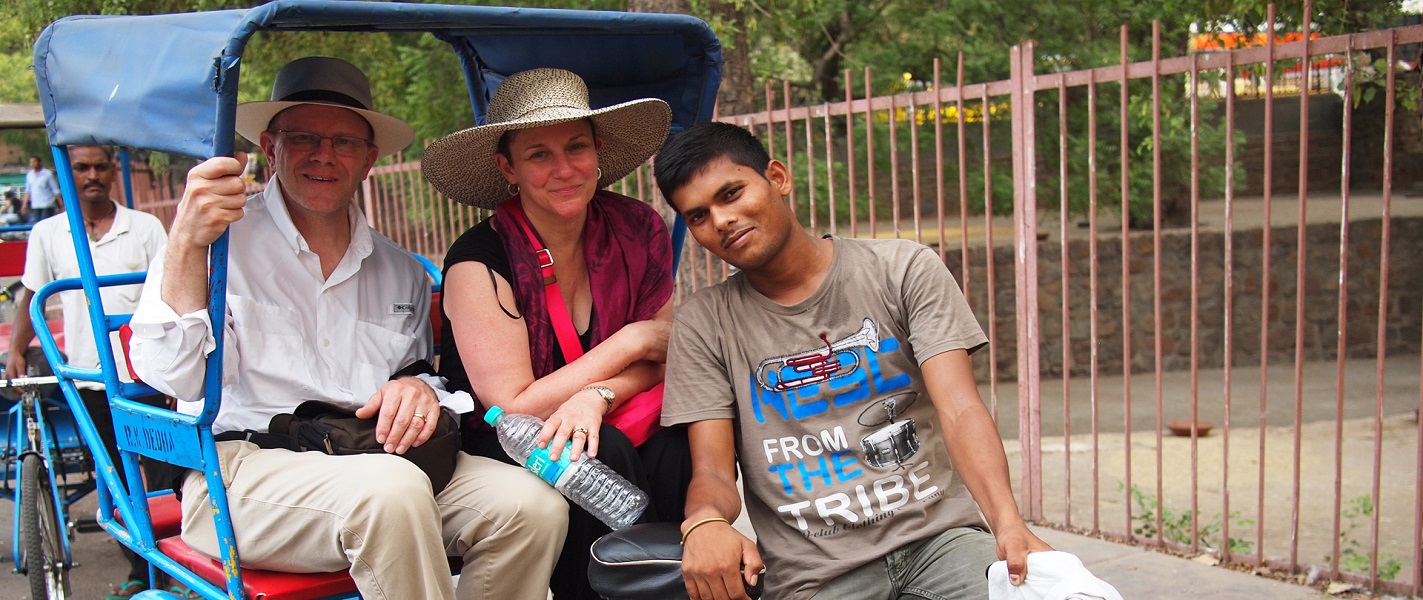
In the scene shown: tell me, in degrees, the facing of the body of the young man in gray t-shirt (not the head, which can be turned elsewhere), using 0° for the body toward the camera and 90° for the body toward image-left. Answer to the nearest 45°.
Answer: approximately 0°

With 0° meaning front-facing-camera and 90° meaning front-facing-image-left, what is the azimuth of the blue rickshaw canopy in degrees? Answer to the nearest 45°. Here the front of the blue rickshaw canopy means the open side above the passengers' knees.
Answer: approximately 315°

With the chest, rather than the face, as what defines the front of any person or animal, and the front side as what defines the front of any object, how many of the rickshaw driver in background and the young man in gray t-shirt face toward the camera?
2

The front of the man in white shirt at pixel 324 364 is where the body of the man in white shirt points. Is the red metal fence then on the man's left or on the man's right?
on the man's left

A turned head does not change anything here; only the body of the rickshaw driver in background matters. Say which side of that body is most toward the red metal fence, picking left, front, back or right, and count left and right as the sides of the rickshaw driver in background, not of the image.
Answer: left

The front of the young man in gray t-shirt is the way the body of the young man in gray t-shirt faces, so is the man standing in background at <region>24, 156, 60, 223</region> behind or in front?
behind
